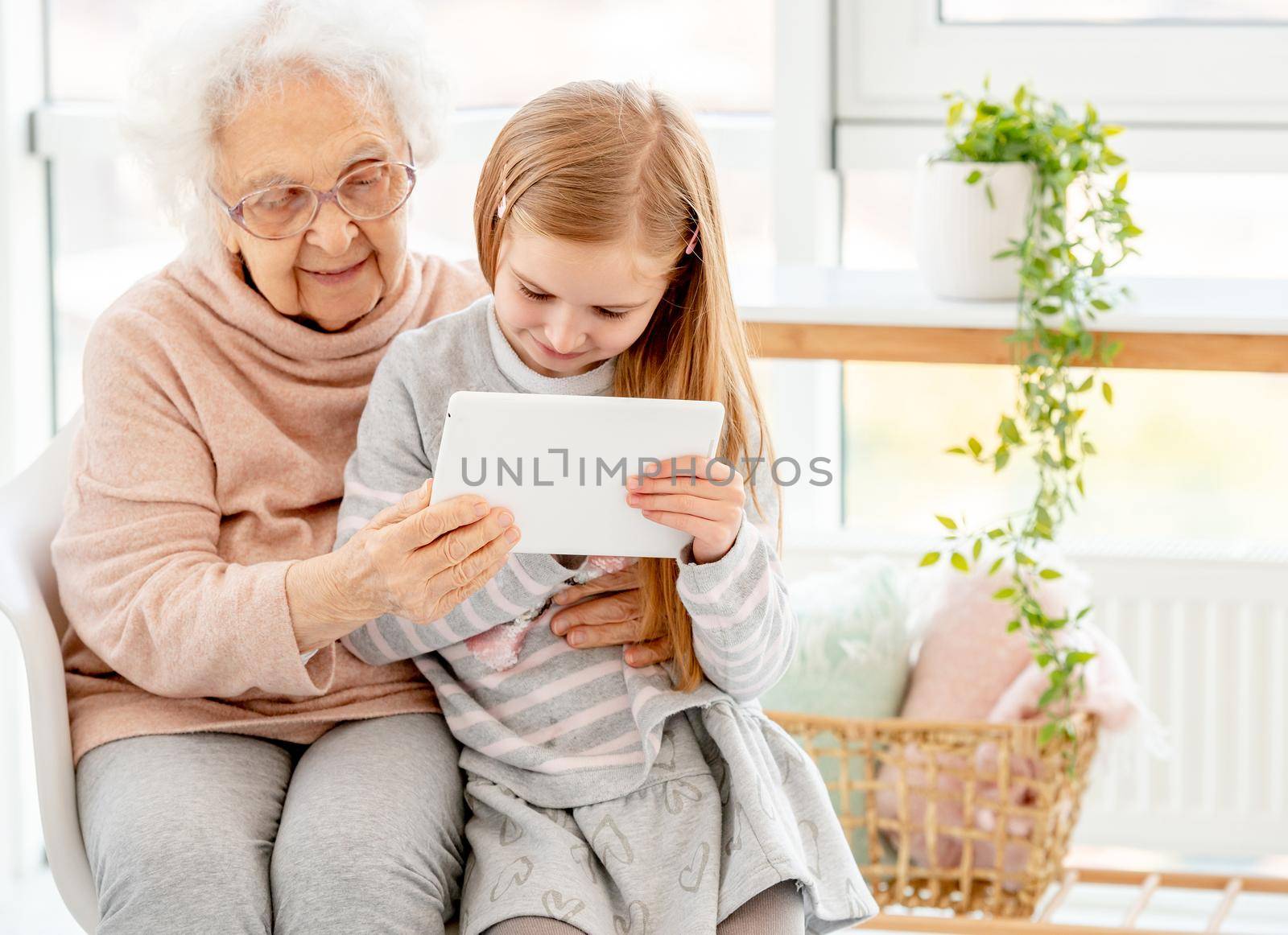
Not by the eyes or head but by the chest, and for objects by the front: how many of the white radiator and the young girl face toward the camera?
2

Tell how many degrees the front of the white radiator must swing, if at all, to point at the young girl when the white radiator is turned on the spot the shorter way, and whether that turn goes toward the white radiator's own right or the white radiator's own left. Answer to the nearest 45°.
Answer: approximately 45° to the white radiator's own right

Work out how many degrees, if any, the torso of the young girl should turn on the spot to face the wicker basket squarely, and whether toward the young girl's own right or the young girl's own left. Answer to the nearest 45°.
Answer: approximately 135° to the young girl's own left

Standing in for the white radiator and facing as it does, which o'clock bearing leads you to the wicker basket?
The wicker basket is roughly at 1 o'clock from the white radiator.

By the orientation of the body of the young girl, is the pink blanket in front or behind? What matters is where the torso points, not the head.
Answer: behind

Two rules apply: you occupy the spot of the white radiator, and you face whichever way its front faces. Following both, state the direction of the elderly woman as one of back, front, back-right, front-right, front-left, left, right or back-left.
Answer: front-right

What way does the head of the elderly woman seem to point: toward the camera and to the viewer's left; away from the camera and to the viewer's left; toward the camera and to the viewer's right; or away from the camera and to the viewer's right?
toward the camera and to the viewer's right

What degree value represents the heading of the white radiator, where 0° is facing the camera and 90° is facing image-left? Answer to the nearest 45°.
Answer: approximately 0°
